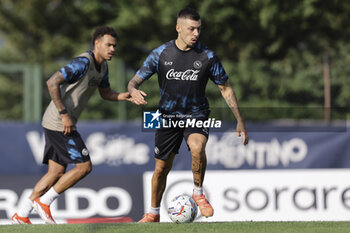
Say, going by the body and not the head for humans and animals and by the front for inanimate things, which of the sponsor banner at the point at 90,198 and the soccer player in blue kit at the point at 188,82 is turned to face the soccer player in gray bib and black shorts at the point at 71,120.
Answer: the sponsor banner

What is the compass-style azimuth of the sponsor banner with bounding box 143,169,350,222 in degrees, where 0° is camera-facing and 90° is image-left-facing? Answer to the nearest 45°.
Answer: approximately 0°

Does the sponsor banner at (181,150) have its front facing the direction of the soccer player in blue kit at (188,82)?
yes

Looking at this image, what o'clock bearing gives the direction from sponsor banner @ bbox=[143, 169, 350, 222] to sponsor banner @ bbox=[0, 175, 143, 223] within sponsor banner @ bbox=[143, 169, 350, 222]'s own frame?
sponsor banner @ bbox=[0, 175, 143, 223] is roughly at 3 o'clock from sponsor banner @ bbox=[143, 169, 350, 222].

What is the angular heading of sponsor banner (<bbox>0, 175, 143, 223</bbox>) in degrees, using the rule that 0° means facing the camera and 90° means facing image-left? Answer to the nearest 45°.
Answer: approximately 0°

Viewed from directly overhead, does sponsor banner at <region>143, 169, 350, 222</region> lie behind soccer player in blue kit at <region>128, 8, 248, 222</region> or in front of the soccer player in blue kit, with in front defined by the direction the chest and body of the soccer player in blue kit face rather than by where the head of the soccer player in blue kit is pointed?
behind

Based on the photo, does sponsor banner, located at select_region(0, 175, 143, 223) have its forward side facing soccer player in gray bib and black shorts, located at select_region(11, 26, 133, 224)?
yes

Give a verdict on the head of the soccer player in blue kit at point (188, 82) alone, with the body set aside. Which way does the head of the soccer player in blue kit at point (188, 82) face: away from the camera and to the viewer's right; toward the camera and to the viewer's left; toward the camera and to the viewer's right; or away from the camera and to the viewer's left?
toward the camera and to the viewer's right

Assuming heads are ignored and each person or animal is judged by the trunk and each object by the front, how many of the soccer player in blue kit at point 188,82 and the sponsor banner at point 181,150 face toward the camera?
2
